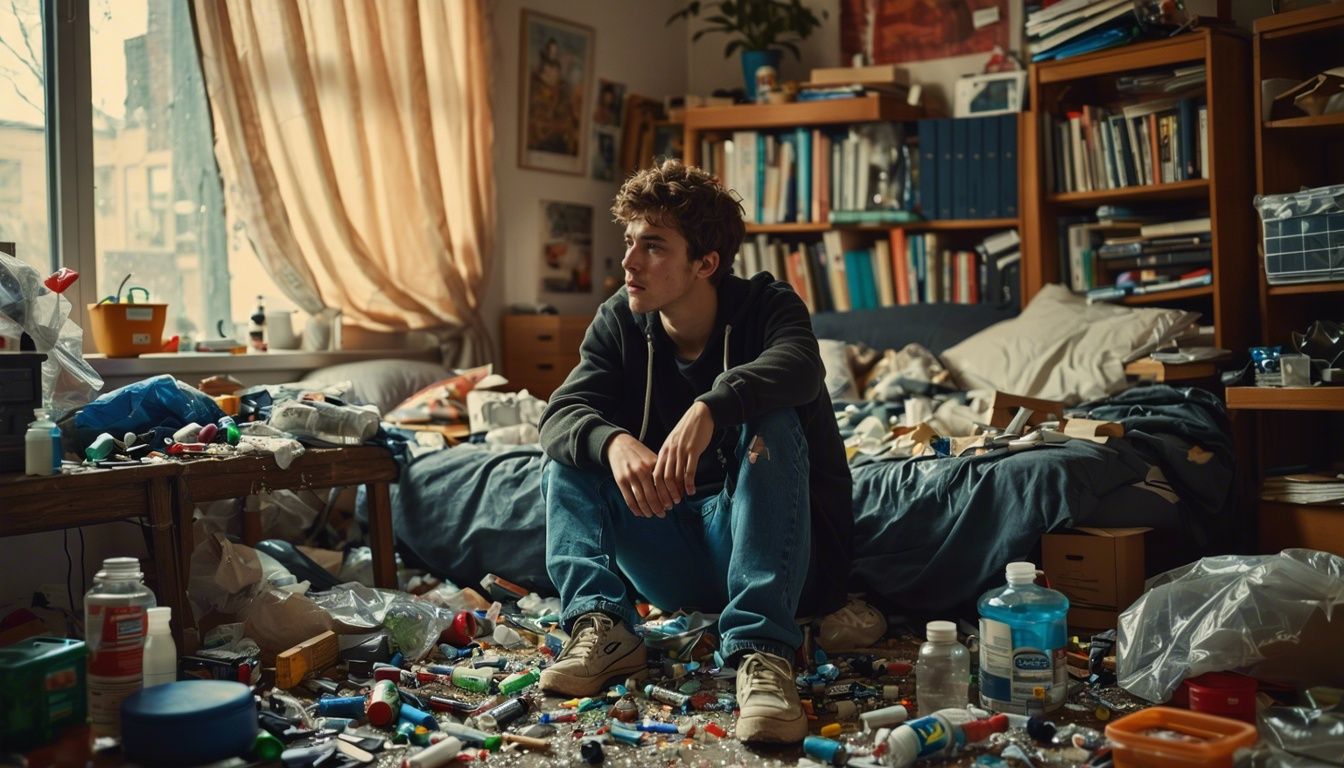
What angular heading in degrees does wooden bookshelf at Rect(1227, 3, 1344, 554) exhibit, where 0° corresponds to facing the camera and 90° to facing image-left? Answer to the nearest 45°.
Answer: approximately 45°

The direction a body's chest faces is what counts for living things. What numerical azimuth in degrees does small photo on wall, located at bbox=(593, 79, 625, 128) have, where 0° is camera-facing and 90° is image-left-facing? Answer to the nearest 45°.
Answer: approximately 0°

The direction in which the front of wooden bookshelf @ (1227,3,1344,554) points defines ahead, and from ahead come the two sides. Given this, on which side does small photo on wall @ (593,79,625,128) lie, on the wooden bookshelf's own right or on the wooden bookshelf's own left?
on the wooden bookshelf's own right

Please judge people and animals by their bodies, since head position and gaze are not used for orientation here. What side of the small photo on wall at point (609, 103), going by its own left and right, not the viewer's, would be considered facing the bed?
front

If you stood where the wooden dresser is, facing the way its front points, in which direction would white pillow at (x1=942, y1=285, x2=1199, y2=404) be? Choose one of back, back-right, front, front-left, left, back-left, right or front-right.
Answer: front-left

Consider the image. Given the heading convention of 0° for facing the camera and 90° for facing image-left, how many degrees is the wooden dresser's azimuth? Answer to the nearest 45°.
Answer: approximately 0°

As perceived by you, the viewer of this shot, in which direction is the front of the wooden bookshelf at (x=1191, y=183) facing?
facing the viewer and to the left of the viewer

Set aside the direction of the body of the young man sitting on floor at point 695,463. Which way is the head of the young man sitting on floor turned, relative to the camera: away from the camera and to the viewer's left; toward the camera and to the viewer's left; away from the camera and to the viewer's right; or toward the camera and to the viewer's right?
toward the camera and to the viewer's left

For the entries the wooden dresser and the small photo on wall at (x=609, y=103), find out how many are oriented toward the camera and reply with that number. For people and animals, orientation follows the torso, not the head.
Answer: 2
